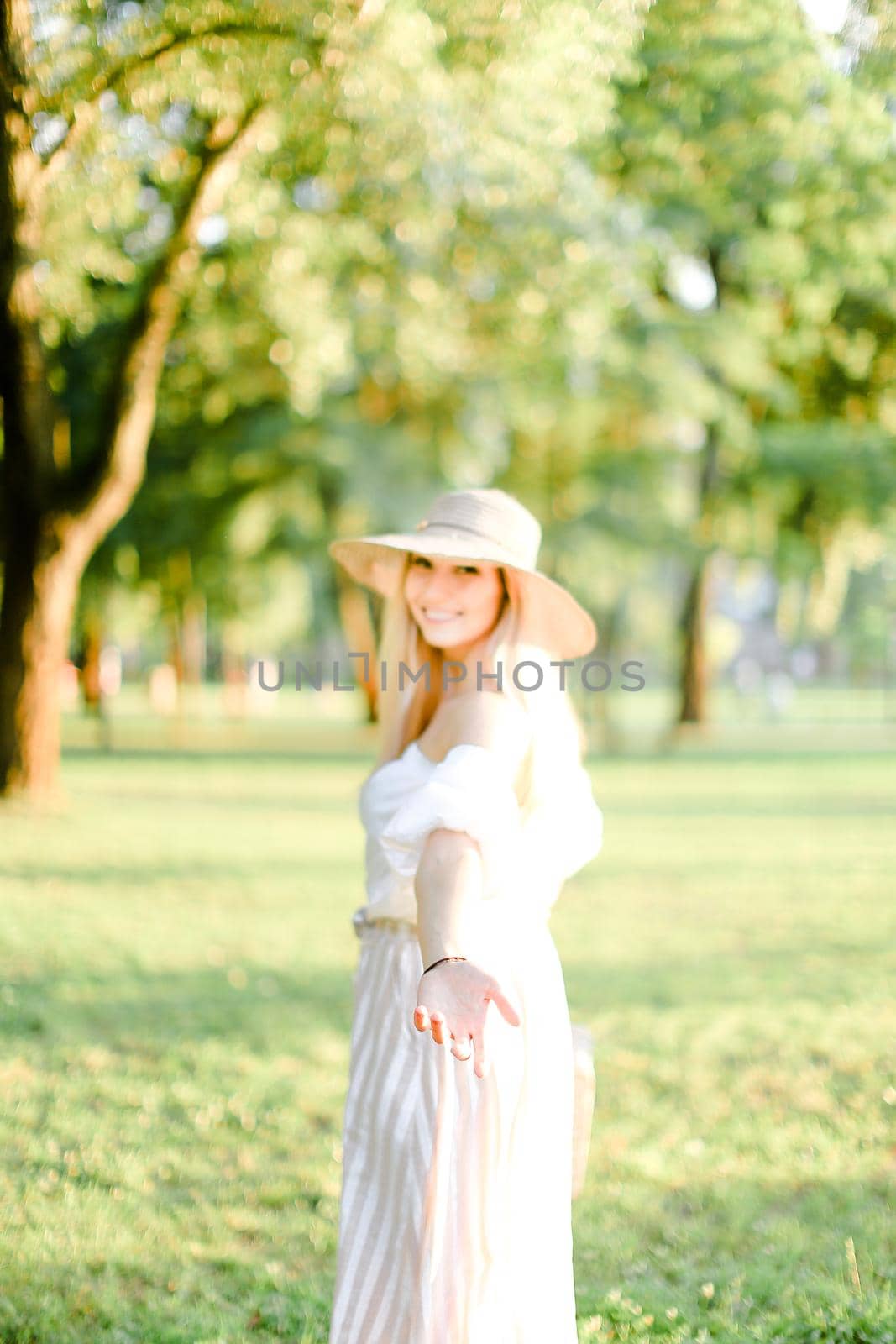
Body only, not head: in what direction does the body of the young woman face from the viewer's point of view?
to the viewer's left
